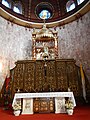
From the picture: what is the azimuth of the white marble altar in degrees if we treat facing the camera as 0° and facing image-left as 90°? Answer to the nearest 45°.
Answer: approximately 0°

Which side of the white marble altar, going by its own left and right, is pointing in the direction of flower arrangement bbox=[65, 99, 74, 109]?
left
